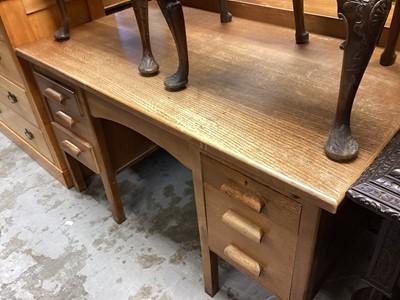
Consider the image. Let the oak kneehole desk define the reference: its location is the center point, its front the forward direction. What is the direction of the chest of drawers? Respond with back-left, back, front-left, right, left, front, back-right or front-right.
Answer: right

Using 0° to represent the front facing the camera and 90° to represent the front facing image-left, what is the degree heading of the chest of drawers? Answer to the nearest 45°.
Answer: approximately 45°

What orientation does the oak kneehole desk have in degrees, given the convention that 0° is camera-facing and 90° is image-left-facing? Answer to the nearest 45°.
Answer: approximately 45°

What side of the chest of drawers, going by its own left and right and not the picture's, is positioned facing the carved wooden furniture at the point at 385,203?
left

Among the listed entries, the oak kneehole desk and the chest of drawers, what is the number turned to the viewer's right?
0

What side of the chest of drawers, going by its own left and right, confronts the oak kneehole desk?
left
